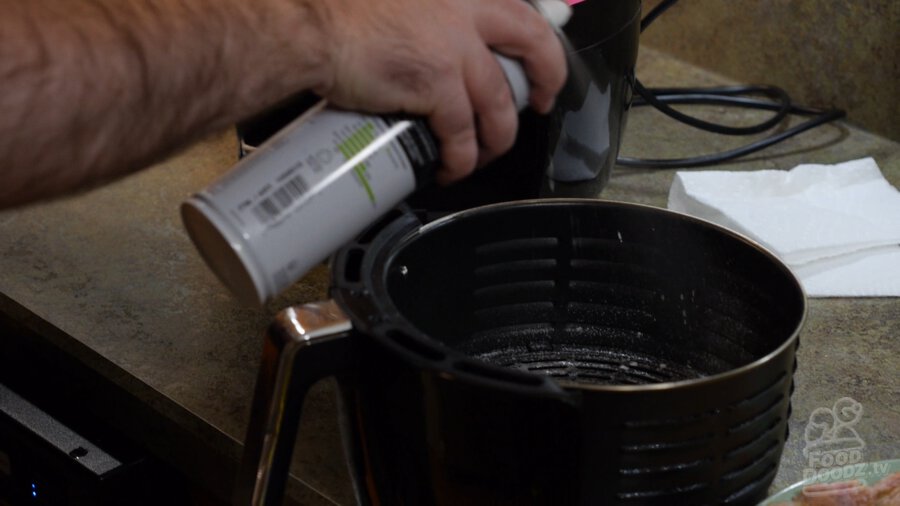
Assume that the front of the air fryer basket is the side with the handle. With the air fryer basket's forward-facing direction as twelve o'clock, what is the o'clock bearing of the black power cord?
The black power cord is roughly at 5 o'clock from the air fryer basket.

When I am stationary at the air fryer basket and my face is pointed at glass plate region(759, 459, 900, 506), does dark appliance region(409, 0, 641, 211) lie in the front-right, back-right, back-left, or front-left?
back-left
